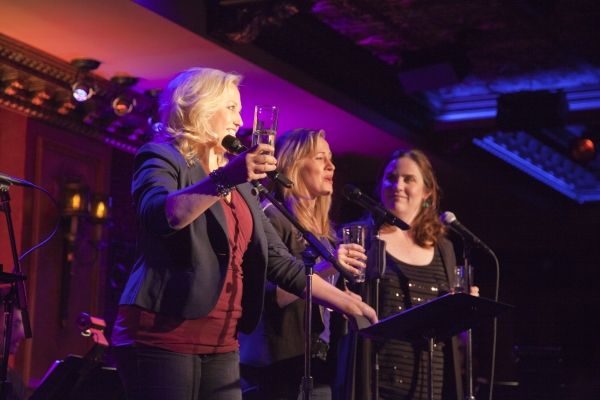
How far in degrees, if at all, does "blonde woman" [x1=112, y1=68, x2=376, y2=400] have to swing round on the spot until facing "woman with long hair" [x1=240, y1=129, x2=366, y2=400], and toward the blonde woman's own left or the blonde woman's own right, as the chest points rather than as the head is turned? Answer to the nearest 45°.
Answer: approximately 135° to the blonde woman's own left

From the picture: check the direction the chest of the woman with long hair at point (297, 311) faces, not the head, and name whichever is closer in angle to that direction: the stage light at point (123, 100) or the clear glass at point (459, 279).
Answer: the clear glass

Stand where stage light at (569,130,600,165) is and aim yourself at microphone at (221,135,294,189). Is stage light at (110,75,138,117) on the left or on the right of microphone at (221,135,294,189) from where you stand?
right

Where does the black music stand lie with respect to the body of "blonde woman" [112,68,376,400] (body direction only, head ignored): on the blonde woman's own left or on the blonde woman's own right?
on the blonde woman's own left

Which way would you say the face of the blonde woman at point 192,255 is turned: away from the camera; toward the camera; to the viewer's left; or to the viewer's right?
to the viewer's right

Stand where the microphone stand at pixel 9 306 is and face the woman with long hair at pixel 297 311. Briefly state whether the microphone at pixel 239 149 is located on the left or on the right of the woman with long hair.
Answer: right

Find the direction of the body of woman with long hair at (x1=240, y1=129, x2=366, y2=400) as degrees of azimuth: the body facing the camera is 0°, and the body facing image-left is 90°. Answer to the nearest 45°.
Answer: approximately 270°
